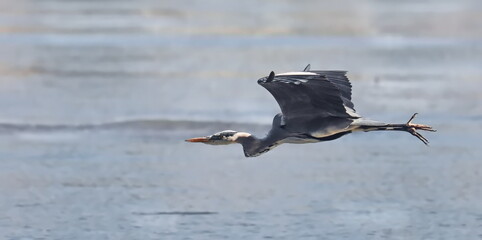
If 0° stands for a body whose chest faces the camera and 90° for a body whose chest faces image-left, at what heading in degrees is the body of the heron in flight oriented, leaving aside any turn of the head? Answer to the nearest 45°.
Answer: approximately 90°
